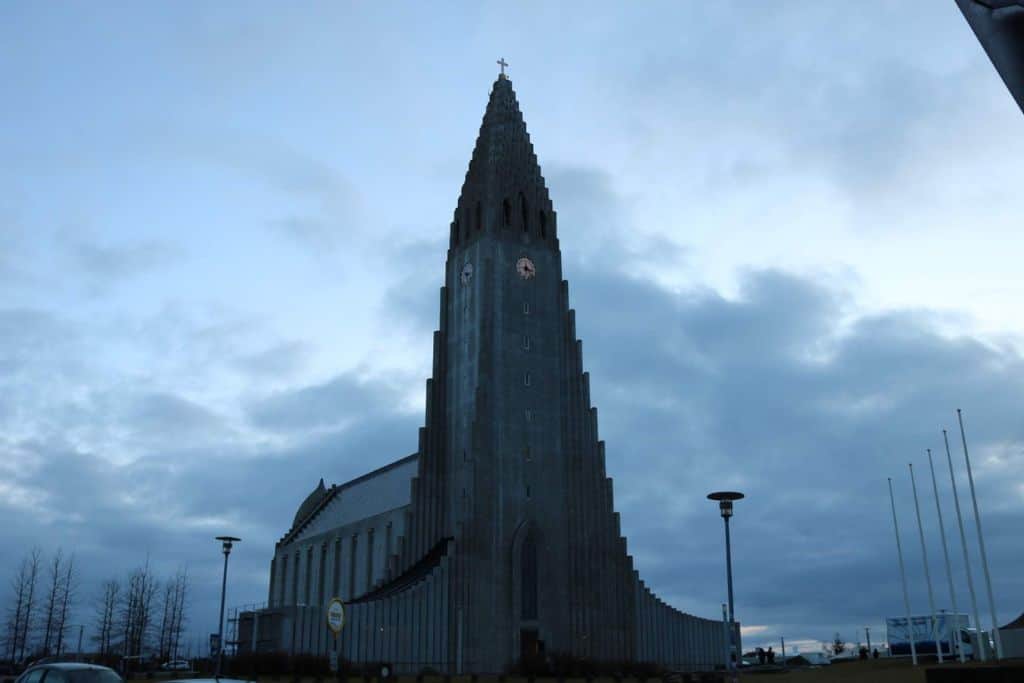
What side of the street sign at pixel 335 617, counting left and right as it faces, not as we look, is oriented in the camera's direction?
front

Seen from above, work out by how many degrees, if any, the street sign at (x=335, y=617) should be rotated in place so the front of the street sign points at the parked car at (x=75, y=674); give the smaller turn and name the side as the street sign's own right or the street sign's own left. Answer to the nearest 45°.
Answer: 0° — it already faces it
